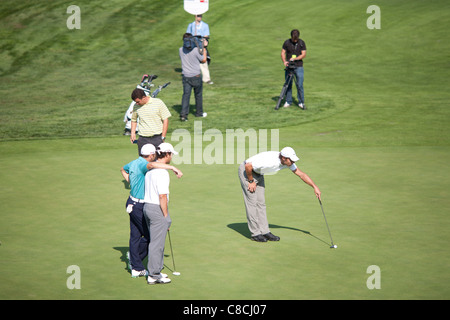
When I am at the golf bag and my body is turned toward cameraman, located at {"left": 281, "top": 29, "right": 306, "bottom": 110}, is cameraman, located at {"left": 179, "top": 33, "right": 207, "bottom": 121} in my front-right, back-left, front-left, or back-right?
front-left

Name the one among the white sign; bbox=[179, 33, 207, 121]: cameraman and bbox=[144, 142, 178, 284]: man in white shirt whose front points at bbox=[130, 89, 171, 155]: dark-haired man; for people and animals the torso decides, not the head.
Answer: the white sign

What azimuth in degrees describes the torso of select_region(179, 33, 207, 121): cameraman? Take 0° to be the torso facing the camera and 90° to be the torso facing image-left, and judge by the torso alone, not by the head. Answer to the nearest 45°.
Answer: approximately 225°

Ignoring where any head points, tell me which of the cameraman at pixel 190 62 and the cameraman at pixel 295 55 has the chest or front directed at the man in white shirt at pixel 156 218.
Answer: the cameraman at pixel 295 55

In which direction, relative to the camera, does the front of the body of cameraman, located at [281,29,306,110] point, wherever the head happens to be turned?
toward the camera

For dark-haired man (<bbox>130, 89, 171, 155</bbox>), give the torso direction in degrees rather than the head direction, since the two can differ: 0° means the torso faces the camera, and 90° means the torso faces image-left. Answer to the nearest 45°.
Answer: approximately 45°

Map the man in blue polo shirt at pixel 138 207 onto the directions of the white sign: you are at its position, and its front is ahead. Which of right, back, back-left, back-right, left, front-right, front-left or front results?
front

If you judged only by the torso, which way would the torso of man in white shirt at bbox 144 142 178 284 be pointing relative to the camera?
to the viewer's right

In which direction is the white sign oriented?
toward the camera

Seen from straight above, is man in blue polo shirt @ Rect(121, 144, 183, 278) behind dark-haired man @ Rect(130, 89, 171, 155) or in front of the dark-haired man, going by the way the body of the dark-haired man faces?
in front

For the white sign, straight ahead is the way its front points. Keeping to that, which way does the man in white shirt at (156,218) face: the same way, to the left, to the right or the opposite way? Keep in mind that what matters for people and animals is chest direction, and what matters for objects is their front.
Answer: to the left

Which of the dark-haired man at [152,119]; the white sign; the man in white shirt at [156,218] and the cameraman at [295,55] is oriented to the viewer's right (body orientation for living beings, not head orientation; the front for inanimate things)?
the man in white shirt
